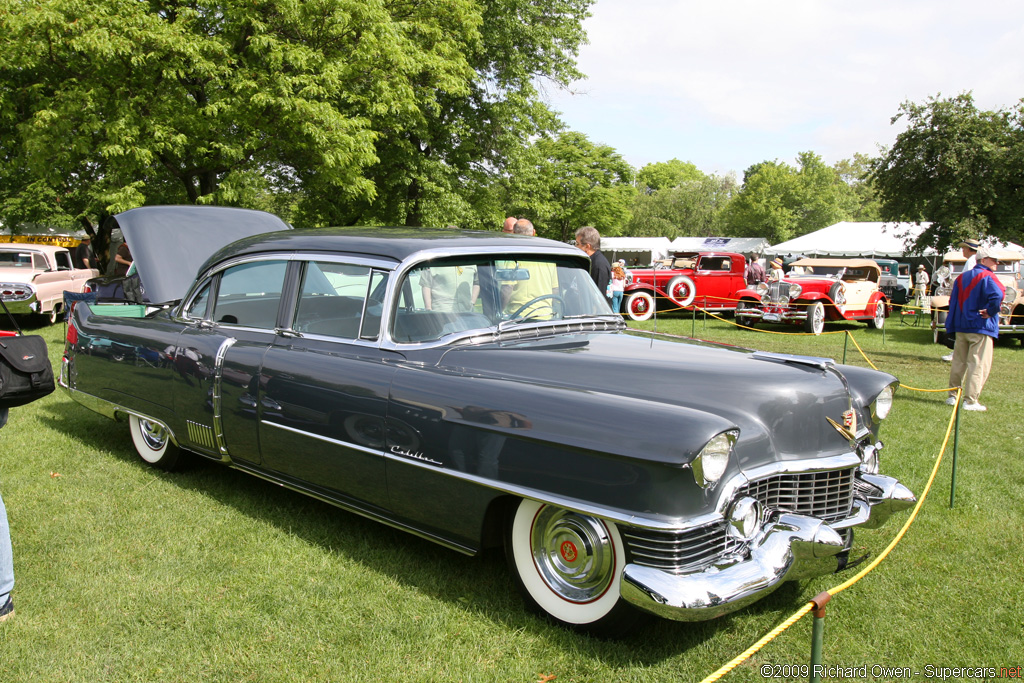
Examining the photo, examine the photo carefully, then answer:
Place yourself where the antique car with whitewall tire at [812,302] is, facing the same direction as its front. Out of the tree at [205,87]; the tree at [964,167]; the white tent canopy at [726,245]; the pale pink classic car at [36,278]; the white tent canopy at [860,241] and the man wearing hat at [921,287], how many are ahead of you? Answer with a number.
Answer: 2

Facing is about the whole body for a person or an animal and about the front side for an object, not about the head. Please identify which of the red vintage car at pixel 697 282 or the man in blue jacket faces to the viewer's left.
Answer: the red vintage car

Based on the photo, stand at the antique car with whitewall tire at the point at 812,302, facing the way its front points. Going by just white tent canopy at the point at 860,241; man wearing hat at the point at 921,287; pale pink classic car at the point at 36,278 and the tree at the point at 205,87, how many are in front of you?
2

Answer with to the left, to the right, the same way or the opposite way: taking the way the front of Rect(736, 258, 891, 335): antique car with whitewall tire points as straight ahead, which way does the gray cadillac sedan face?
to the left

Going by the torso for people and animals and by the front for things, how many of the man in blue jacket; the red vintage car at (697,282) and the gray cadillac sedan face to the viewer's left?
1

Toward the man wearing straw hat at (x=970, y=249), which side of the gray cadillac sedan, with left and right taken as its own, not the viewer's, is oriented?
left

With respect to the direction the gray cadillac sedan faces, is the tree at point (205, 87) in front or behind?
behind

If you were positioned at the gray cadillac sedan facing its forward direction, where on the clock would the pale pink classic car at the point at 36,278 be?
The pale pink classic car is roughly at 6 o'clock from the gray cadillac sedan.

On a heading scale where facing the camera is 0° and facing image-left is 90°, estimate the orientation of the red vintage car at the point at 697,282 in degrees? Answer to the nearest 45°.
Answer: approximately 90°

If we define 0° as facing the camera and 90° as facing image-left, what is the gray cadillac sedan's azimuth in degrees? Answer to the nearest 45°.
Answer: approximately 315°
